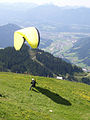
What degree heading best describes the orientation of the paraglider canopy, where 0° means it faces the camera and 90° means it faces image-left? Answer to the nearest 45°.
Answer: approximately 225°
